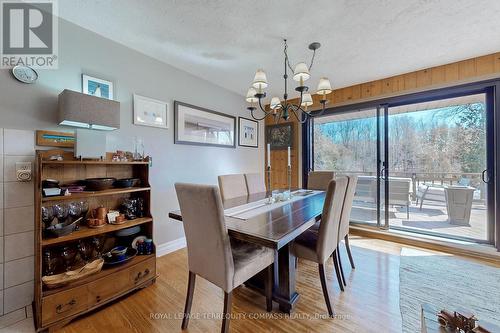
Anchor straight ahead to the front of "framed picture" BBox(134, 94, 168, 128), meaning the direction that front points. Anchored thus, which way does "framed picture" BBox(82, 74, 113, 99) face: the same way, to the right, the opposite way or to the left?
the same way

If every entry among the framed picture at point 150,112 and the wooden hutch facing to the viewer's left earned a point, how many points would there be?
0

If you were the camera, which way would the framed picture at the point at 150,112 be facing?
facing the viewer and to the right of the viewer

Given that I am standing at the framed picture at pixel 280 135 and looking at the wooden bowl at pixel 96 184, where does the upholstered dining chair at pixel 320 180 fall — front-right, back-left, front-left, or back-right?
front-left

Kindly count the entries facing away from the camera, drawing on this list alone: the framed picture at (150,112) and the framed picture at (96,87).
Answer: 0

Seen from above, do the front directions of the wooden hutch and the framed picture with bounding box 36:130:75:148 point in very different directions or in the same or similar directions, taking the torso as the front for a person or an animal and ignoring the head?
same or similar directions

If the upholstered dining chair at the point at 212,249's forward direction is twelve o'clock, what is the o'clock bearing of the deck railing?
The deck railing is roughly at 1 o'clock from the upholstered dining chair.

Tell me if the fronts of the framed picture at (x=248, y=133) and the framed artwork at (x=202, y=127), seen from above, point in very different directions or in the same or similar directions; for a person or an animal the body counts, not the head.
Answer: same or similar directions

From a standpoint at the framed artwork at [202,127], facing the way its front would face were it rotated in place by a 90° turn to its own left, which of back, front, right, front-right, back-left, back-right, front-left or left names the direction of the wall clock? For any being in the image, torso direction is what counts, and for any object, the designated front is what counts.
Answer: back

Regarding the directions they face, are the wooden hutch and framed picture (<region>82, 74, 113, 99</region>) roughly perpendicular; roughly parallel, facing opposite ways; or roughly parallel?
roughly parallel

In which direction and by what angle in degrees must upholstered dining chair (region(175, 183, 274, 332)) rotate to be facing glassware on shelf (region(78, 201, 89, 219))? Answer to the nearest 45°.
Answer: approximately 90° to its left

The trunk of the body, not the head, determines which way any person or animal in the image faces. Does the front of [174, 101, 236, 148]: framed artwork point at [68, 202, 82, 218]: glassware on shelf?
no

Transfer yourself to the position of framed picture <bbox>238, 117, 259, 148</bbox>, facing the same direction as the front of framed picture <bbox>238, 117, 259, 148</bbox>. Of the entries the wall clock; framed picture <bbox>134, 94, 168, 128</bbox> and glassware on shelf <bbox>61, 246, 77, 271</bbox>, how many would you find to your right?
3

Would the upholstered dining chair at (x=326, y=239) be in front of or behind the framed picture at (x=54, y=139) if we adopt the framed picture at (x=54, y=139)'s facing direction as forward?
in front

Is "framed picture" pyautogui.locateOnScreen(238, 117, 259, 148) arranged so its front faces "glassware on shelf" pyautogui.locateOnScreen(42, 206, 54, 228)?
no

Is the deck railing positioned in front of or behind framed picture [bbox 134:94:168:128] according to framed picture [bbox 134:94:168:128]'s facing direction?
in front

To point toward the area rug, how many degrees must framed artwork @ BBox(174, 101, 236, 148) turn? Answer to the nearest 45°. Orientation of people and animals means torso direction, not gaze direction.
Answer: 0° — it already faces it

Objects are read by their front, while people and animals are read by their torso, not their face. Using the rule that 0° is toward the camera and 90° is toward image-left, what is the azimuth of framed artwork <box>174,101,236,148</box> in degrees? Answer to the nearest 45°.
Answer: approximately 315°
